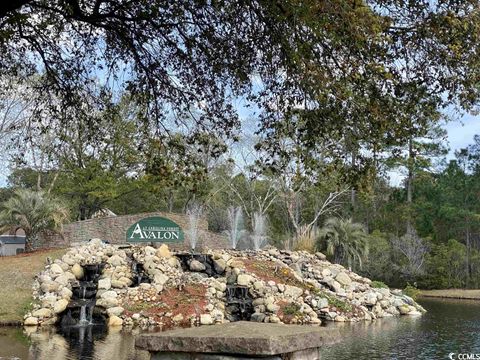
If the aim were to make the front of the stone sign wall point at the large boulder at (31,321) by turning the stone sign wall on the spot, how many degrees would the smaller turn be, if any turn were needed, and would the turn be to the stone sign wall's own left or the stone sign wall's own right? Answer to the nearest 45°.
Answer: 0° — it already faces it

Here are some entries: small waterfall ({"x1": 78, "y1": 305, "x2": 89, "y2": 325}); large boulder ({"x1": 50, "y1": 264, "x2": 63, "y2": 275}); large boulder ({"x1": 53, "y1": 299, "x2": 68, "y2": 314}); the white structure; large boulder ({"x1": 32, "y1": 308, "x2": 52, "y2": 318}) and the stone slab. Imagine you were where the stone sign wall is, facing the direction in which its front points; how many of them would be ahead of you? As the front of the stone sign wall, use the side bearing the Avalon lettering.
5

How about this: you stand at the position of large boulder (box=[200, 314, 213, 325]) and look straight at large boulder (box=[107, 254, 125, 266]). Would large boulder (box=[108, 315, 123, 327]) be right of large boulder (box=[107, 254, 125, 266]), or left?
left

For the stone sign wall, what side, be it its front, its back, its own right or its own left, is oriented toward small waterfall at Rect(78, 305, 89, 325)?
front

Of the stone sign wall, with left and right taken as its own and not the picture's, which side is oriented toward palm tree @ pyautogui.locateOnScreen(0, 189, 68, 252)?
right

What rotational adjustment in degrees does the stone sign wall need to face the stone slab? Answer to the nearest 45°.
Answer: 0° — it already faces it

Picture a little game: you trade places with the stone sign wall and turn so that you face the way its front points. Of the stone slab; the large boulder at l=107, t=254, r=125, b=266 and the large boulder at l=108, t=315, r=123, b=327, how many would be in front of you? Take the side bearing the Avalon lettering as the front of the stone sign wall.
3

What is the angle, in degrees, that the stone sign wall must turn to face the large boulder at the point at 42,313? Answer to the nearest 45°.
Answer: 0° — it already faces it

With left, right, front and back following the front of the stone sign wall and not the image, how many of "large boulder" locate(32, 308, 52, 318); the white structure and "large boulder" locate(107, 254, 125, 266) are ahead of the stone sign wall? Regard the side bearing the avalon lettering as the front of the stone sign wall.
2

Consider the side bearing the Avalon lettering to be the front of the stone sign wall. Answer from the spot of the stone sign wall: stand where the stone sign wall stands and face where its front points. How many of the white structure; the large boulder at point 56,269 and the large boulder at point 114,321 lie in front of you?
2

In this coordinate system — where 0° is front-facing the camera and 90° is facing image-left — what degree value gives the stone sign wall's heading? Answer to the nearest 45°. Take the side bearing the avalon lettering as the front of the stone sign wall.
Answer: approximately 0°

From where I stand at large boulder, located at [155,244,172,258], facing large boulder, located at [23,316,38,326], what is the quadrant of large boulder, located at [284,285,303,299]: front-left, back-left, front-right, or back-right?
back-left

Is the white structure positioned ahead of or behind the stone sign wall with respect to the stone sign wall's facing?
behind

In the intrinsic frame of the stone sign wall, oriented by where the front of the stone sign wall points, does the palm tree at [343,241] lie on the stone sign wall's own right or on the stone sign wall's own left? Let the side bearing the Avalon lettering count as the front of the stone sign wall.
on the stone sign wall's own left

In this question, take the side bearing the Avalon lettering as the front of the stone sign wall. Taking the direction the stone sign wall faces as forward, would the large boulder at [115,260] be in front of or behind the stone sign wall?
in front

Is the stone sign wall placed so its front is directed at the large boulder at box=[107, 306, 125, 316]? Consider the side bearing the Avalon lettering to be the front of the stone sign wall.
yes
